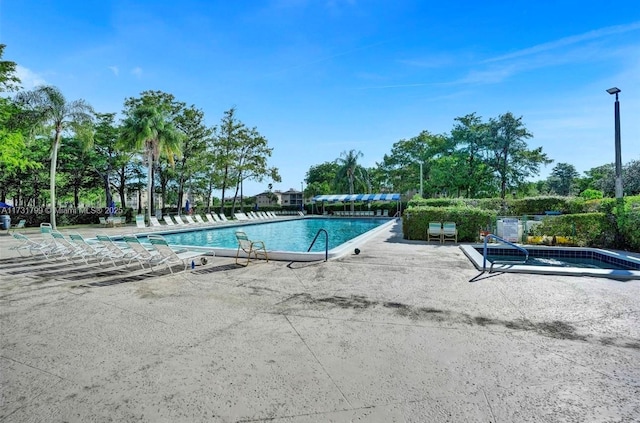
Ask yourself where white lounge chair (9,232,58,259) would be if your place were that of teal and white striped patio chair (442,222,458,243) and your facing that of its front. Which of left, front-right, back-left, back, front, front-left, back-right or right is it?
front-right

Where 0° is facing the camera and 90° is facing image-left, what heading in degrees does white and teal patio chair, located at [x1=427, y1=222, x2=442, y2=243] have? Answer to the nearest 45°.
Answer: approximately 0°

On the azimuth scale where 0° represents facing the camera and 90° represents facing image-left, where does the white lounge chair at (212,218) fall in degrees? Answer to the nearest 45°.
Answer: approximately 315°

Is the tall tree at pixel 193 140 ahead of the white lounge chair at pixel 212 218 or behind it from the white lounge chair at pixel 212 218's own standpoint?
behind

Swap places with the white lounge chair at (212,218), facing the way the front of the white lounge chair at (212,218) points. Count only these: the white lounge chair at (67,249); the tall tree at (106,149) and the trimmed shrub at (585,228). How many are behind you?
1

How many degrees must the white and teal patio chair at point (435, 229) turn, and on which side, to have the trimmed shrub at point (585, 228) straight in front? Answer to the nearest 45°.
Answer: approximately 90° to its left

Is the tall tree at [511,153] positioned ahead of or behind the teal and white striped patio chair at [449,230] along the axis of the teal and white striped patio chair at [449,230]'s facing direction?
behind

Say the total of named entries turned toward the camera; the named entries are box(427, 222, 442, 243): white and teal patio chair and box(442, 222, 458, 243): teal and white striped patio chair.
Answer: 2

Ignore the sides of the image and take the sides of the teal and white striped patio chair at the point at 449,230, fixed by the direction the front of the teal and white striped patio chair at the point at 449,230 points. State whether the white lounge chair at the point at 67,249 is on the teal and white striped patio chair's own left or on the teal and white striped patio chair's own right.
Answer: on the teal and white striped patio chair's own right
